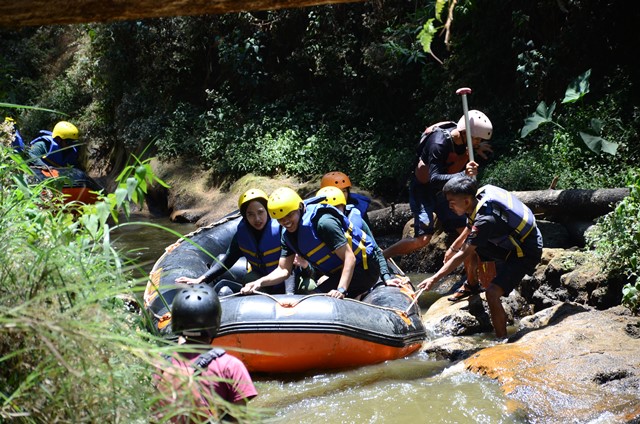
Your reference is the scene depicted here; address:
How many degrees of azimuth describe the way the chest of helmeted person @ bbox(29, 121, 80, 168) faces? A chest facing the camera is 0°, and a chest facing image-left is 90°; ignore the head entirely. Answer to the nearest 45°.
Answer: approximately 315°

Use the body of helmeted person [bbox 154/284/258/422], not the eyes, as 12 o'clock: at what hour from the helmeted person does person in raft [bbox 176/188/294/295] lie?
The person in raft is roughly at 12 o'clock from the helmeted person.

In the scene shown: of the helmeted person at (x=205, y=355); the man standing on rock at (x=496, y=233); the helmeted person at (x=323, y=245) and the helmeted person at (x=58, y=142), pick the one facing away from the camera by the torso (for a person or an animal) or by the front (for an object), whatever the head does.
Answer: the helmeted person at (x=205, y=355)

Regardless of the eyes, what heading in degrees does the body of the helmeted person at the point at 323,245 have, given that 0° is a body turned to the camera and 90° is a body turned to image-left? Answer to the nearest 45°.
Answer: approximately 45°

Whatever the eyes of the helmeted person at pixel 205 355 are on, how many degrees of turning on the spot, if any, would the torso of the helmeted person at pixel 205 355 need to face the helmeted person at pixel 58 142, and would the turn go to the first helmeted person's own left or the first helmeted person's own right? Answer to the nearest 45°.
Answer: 0° — they already face them

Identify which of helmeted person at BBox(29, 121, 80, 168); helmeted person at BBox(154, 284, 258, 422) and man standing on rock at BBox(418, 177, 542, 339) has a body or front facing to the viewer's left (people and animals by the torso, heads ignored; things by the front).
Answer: the man standing on rock

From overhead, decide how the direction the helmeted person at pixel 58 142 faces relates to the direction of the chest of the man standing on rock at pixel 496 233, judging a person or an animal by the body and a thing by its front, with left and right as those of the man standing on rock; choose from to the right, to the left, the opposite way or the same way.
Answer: the opposite way

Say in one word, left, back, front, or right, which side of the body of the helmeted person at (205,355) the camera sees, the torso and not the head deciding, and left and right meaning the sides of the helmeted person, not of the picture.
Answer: back
